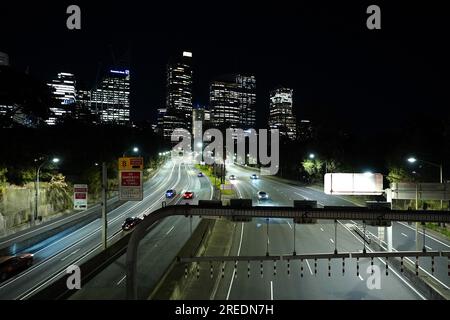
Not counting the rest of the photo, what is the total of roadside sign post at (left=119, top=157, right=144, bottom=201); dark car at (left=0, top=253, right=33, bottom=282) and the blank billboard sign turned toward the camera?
2

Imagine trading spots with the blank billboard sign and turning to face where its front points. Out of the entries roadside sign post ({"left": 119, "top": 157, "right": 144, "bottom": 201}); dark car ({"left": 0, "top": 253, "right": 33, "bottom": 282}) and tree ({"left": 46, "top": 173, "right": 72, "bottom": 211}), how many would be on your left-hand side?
0

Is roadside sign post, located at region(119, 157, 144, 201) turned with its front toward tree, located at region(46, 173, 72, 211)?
no

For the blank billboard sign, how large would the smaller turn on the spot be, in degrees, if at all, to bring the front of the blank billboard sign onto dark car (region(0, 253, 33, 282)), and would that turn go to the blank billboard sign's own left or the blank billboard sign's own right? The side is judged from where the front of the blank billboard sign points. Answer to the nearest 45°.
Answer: approximately 45° to the blank billboard sign's own right

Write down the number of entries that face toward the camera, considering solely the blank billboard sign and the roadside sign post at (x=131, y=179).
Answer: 2

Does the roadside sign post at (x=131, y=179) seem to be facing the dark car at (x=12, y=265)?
no

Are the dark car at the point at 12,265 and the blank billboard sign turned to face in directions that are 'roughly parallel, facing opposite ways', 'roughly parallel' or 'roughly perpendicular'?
roughly parallel, facing opposite ways

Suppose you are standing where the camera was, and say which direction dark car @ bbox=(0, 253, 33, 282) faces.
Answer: facing away from the viewer and to the right of the viewer

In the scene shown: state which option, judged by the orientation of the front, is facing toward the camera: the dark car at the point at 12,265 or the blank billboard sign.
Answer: the blank billboard sign

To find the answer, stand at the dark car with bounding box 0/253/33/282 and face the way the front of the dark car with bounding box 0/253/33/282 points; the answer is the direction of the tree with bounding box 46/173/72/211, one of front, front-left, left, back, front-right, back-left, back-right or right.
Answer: front-left

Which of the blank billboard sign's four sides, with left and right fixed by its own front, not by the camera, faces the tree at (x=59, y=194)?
right

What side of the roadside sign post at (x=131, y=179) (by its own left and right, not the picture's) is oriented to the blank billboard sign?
left

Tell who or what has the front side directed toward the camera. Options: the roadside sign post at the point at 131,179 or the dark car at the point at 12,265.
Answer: the roadside sign post

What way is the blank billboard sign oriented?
toward the camera
